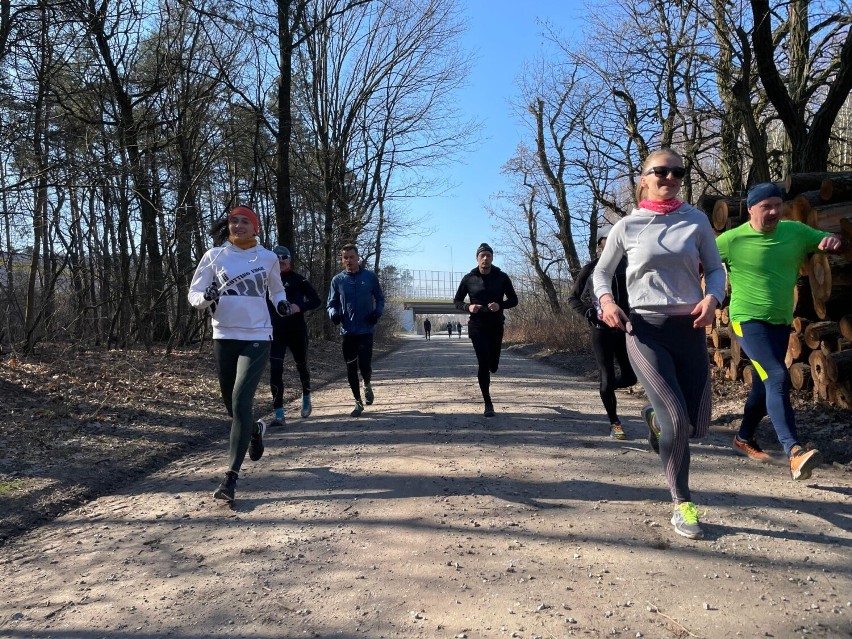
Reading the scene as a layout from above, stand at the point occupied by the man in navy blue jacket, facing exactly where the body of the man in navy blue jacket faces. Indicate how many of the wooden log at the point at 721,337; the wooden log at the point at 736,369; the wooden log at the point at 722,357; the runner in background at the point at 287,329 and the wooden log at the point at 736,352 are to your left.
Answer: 4

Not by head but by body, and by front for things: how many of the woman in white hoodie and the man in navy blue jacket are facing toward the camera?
2

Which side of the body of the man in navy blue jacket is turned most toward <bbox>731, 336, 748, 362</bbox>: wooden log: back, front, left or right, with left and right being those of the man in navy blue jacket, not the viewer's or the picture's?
left

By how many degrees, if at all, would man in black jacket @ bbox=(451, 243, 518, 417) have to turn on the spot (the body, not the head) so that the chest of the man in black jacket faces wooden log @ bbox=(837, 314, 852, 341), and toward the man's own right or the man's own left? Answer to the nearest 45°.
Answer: approximately 90° to the man's own left

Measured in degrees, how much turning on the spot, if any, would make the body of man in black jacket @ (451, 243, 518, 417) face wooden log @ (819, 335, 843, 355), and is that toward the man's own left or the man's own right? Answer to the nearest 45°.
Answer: approximately 90° to the man's own left

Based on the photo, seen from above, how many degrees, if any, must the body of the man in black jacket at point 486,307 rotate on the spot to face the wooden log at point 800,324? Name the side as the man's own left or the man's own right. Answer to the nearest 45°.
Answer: approximately 90° to the man's own left

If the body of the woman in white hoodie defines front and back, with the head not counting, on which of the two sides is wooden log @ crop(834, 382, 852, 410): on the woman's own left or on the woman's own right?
on the woman's own left
